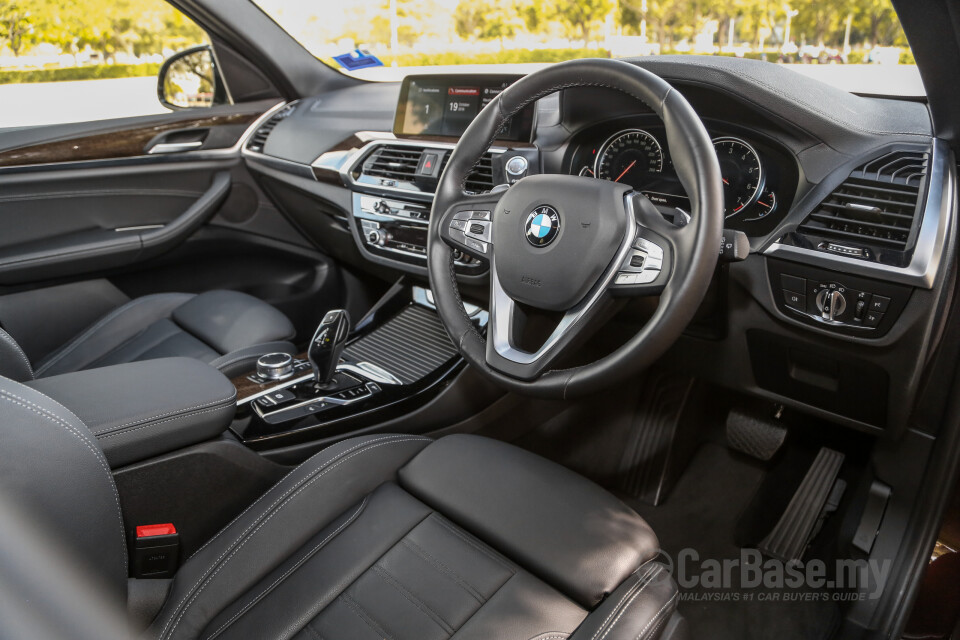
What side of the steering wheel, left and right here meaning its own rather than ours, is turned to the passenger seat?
right

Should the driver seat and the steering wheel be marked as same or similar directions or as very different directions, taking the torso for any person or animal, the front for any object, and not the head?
very different directions

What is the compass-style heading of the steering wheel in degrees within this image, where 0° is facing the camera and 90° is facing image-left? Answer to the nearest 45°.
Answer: approximately 45°

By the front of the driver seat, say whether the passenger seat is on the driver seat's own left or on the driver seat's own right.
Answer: on the driver seat's own left

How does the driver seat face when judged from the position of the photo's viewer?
facing away from the viewer and to the right of the viewer
